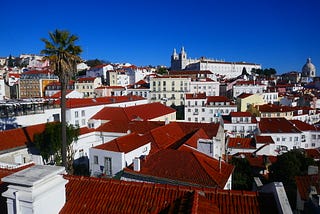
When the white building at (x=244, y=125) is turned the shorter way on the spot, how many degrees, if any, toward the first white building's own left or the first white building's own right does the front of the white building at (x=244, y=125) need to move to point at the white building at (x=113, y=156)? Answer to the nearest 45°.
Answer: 0° — it already faces it

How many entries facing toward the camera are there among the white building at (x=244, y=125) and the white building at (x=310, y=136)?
2

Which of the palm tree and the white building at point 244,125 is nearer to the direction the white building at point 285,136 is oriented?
the palm tree

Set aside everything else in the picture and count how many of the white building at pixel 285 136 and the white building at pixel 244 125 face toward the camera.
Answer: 2

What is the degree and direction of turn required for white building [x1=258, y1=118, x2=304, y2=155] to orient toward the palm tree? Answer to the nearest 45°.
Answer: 0° — it already faces it

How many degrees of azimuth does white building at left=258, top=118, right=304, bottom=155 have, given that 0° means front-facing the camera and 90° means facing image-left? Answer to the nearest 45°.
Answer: approximately 0°

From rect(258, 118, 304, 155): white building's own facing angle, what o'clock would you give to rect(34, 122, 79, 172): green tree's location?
The green tree is roughly at 1 o'clock from the white building.

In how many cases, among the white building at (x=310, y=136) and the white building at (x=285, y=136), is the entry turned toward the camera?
2

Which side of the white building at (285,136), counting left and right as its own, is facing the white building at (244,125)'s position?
right

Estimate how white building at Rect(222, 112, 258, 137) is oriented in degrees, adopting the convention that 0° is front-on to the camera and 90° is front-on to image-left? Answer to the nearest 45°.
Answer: approximately 0°
